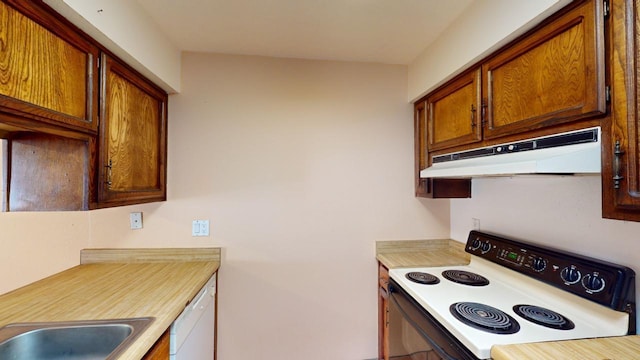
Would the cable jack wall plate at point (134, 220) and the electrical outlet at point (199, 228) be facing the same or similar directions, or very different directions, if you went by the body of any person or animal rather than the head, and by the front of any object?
same or similar directions

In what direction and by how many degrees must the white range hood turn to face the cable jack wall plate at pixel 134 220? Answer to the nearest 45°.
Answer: approximately 45° to its right

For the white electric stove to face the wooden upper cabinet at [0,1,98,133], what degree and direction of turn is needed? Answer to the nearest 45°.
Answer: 0° — it already faces it

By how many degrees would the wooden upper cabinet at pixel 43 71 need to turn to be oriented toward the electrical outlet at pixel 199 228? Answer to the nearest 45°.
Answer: approximately 90° to its left

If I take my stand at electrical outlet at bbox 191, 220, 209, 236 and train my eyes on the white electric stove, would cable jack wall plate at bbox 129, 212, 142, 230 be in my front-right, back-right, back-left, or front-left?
back-right

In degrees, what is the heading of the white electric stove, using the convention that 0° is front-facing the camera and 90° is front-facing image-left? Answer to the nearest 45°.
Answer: approximately 45°

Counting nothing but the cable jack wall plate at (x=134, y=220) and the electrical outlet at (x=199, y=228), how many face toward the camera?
2

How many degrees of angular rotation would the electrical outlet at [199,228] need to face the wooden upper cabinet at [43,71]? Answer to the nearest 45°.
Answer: approximately 45° to its right

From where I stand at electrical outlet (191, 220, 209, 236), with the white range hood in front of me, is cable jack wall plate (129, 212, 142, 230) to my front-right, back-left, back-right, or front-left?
back-right

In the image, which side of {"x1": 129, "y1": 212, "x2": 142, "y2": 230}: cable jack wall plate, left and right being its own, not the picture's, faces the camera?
front

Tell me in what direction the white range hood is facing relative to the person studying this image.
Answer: facing the viewer and to the left of the viewer

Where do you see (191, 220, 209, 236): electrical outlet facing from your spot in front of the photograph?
facing the viewer

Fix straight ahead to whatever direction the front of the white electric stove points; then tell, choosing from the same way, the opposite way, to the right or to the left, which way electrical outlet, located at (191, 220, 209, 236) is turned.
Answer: to the left

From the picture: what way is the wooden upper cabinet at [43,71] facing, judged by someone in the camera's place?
facing the viewer and to the right of the viewer
